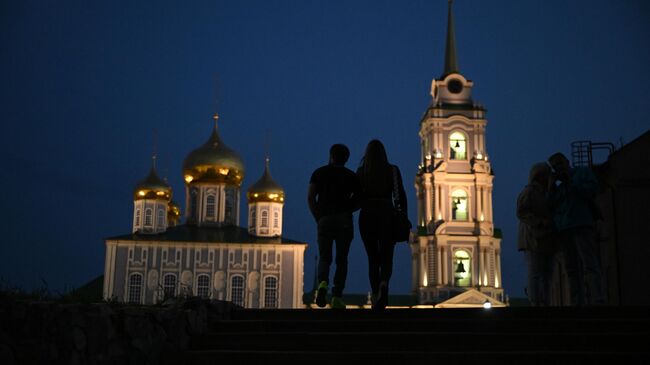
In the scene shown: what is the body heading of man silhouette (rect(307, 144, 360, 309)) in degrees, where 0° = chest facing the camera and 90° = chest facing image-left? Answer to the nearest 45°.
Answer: approximately 180°

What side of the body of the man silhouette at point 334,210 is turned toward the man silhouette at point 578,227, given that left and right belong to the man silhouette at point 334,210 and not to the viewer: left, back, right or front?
right

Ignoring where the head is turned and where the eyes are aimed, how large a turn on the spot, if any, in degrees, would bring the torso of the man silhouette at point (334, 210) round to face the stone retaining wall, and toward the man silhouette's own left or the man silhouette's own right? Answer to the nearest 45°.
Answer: approximately 135° to the man silhouette's own left

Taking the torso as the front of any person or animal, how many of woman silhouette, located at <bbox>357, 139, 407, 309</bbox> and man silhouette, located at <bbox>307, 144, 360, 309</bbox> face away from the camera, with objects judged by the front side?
2

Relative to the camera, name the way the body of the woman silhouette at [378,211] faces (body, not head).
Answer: away from the camera

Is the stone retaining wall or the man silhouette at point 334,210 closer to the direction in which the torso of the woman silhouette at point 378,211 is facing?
the man silhouette

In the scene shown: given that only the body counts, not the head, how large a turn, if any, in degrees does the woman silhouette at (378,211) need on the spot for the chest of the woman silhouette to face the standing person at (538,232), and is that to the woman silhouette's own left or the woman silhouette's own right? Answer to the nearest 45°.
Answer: approximately 45° to the woman silhouette's own right
